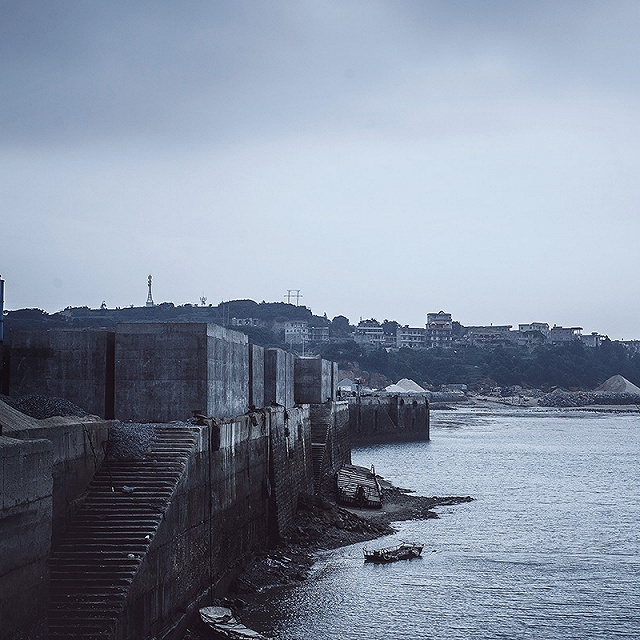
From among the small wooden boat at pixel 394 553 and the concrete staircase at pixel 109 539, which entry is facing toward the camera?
the concrete staircase

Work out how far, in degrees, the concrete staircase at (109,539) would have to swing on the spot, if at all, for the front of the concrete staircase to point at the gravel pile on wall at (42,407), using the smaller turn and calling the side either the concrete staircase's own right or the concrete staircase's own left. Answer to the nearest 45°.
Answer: approximately 135° to the concrete staircase's own right

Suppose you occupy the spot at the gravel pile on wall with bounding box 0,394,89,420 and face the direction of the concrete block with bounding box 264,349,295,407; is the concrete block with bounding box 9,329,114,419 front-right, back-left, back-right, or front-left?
front-left

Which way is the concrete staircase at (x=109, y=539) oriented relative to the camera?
toward the camera

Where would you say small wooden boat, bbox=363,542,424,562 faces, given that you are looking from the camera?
facing to the right of the viewer

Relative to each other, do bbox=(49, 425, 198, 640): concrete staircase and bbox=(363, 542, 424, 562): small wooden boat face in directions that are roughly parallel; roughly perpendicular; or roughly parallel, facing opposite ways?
roughly perpendicular

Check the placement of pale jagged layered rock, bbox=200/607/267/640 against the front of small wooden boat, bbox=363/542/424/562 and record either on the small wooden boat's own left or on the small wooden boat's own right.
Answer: on the small wooden boat's own right

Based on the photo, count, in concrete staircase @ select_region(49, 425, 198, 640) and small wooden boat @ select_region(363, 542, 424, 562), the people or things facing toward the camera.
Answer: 1

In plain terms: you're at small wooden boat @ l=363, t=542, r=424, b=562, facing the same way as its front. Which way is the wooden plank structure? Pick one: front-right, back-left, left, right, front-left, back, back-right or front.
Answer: left
